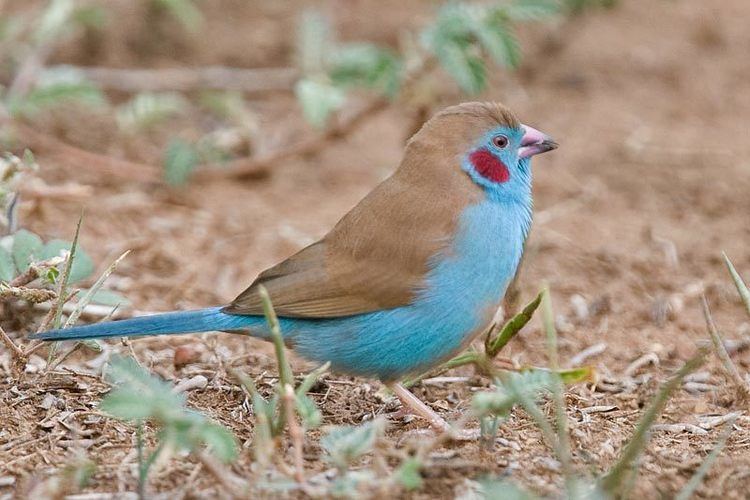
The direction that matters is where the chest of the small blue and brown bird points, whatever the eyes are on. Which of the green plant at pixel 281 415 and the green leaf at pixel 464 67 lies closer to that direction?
the green leaf

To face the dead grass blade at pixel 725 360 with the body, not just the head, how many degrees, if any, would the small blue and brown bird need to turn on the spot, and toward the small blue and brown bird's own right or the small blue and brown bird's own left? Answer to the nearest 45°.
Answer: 0° — it already faces it

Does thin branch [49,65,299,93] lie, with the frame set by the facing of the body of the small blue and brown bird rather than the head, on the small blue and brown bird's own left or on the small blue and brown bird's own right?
on the small blue and brown bird's own left

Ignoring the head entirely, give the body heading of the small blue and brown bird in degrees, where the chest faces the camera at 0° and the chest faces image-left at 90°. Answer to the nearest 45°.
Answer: approximately 270°

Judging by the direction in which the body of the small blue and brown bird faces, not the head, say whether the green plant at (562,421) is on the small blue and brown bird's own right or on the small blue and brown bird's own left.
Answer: on the small blue and brown bird's own right

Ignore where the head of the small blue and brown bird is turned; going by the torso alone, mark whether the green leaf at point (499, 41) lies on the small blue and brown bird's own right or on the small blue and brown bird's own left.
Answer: on the small blue and brown bird's own left

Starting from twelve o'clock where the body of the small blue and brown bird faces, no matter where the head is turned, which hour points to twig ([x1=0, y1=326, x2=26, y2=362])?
The twig is roughly at 6 o'clock from the small blue and brown bird.

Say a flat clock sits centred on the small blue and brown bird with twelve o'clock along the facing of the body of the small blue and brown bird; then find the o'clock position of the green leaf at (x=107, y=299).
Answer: The green leaf is roughly at 6 o'clock from the small blue and brown bird.

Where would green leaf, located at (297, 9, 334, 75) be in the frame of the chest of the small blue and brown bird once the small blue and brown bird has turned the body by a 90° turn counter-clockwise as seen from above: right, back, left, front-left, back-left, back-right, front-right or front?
front

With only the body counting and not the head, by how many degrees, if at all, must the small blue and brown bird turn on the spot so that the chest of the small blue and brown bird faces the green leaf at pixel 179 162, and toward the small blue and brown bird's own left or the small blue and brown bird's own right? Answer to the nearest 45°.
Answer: approximately 135° to the small blue and brown bird's own left

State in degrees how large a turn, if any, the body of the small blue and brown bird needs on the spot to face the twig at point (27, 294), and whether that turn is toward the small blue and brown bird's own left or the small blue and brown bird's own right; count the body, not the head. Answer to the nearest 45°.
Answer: approximately 180°

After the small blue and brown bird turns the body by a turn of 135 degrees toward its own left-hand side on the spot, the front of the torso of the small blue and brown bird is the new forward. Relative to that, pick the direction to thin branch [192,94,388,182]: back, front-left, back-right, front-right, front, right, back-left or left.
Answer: front-right

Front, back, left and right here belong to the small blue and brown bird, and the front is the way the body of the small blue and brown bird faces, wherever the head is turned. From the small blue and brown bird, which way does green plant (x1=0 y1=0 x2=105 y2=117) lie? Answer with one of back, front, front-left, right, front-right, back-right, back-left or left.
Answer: back-left
